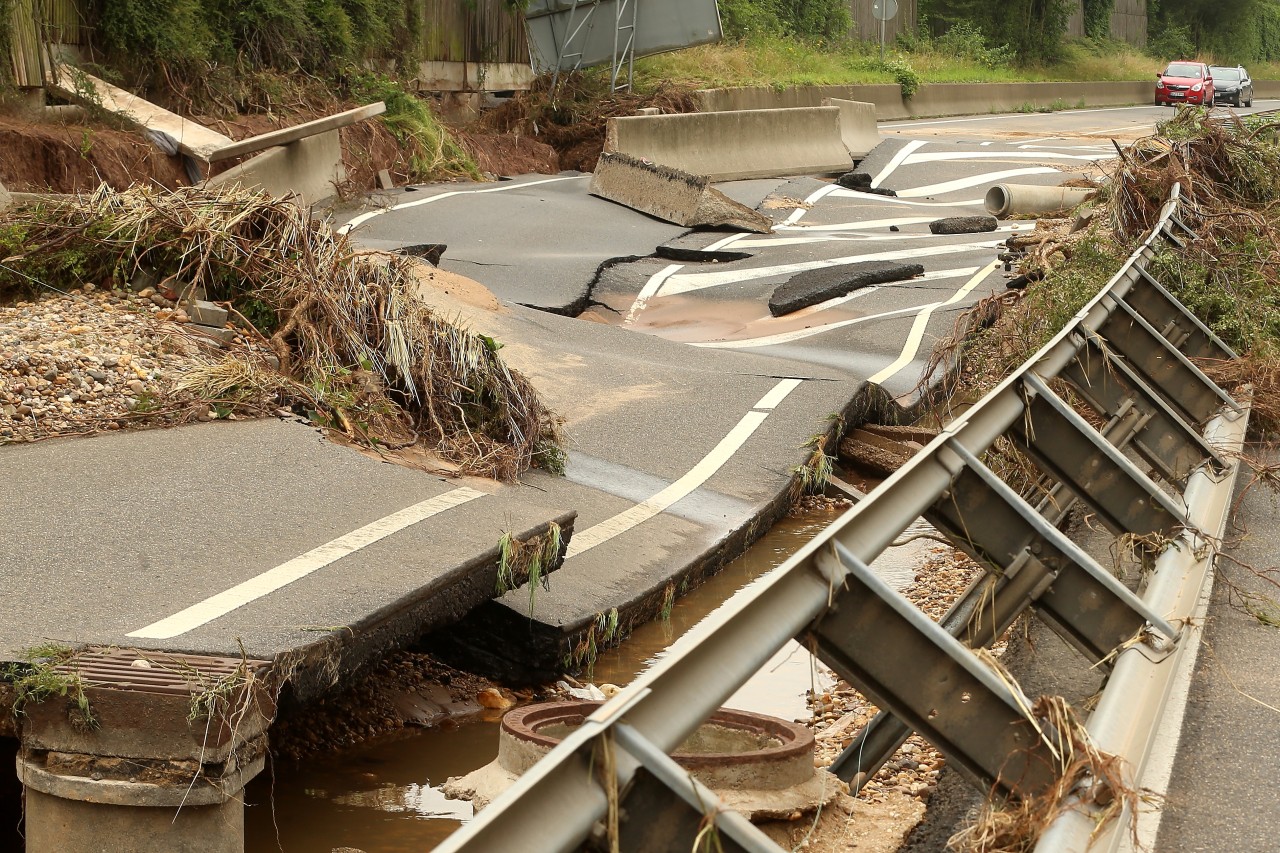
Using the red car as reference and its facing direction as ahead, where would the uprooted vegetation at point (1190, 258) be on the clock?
The uprooted vegetation is roughly at 12 o'clock from the red car.

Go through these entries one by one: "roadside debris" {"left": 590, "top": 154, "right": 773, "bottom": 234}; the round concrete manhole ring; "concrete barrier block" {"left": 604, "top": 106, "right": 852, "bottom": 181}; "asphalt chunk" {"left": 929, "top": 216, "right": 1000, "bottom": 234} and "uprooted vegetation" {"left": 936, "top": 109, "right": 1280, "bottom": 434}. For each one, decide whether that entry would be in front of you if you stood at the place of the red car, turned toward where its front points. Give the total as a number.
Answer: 5

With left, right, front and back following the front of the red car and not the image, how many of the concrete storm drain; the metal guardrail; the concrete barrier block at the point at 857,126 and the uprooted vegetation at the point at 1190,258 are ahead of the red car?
4

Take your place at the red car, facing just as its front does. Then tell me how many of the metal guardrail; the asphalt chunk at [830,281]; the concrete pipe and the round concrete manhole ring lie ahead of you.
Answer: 4

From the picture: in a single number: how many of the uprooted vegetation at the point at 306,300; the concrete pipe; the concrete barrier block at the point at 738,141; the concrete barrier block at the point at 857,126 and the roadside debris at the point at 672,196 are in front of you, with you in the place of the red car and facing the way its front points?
5

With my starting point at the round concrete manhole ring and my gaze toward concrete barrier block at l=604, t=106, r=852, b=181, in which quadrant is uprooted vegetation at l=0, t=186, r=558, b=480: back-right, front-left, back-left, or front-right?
front-left

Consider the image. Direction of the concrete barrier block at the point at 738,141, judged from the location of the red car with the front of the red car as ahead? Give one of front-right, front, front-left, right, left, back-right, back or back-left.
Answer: front

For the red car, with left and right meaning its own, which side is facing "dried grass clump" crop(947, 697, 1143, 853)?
front

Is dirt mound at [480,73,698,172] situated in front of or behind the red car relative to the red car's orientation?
in front

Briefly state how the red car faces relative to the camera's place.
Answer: facing the viewer

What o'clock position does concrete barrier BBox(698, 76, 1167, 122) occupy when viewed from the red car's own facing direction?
The concrete barrier is roughly at 1 o'clock from the red car.

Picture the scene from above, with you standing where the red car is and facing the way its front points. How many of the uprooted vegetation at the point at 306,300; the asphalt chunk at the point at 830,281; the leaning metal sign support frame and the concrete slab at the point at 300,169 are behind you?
0

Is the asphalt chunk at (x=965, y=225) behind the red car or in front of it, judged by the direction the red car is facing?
in front

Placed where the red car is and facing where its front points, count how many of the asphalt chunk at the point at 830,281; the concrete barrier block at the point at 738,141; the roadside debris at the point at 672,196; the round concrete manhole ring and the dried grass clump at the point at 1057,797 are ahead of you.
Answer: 5

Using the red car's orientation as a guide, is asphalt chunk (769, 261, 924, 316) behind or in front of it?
in front

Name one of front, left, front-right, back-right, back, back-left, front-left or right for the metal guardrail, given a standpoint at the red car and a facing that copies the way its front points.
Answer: front

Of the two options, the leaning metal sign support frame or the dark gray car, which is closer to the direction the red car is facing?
the leaning metal sign support frame

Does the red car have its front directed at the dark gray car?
no

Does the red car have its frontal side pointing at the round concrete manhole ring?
yes
